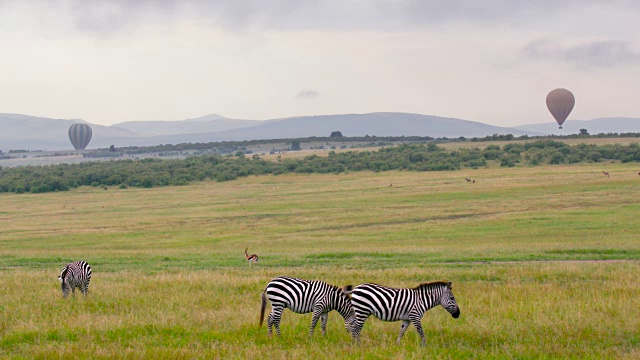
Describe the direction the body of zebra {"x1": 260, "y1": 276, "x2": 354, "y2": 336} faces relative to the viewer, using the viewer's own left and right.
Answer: facing to the right of the viewer

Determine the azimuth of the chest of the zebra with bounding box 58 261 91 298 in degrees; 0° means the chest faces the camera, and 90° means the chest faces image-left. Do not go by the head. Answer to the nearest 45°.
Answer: approximately 45°

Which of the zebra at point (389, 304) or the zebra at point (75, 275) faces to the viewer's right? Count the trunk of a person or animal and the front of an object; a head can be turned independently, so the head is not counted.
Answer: the zebra at point (389, 304)

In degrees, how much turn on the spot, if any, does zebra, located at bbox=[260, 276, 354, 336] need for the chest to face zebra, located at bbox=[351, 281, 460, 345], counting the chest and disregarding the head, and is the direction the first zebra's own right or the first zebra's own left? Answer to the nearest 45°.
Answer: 0° — it already faces it

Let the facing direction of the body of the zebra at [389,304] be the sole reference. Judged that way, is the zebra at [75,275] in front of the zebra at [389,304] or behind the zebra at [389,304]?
behind

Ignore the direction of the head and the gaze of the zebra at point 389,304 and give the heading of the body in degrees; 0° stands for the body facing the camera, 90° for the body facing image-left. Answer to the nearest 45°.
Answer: approximately 270°

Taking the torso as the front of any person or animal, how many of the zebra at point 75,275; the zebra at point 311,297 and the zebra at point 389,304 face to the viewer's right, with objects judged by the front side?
2

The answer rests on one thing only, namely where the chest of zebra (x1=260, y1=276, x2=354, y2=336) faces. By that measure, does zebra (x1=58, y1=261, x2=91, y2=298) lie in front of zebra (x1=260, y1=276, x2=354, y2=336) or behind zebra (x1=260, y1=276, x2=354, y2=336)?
behind

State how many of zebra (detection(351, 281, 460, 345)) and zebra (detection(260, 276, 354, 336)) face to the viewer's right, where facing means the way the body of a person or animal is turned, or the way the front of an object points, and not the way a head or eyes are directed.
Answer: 2
